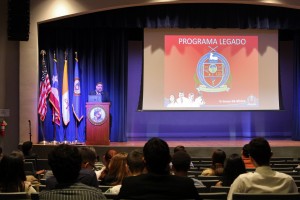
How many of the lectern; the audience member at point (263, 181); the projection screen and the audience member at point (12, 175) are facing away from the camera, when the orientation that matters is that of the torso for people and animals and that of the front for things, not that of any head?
2

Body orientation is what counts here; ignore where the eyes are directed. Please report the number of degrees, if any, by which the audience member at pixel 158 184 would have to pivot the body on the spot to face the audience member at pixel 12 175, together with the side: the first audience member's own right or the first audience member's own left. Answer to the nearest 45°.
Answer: approximately 45° to the first audience member's own left

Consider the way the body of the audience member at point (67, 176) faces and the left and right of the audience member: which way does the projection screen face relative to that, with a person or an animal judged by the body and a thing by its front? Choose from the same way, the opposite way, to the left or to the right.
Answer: the opposite way

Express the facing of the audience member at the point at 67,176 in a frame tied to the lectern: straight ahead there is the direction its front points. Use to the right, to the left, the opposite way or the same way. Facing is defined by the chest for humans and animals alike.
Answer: the opposite way

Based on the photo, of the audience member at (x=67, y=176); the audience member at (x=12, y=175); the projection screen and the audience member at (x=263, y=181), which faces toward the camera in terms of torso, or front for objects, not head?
the projection screen

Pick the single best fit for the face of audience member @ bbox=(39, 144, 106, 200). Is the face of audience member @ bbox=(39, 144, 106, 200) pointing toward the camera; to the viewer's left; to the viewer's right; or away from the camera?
away from the camera

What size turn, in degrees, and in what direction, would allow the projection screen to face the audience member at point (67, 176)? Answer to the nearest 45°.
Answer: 0° — it already faces them

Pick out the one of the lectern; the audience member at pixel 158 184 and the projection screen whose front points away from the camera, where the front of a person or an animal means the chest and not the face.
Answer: the audience member

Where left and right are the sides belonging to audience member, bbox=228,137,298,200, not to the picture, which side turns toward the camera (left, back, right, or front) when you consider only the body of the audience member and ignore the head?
back

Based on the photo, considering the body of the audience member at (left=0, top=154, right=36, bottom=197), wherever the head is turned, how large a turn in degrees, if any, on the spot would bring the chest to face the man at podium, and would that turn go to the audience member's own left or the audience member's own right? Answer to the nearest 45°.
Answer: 0° — they already face them

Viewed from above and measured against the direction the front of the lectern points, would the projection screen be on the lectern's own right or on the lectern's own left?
on the lectern's own left

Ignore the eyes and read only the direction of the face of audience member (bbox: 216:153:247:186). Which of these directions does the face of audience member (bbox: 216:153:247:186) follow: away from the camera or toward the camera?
away from the camera

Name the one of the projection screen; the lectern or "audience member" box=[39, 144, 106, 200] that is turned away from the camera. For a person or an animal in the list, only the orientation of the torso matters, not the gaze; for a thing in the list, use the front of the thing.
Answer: the audience member

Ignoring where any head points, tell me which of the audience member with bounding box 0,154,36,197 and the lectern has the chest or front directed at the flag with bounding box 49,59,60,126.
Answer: the audience member

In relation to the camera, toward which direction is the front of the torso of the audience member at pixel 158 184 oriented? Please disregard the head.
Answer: away from the camera

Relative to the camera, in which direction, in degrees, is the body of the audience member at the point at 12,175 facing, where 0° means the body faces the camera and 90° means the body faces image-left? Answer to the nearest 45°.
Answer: approximately 180°

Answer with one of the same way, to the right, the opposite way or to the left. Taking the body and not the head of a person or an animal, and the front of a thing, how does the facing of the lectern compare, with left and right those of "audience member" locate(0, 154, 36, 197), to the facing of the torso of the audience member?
the opposite way

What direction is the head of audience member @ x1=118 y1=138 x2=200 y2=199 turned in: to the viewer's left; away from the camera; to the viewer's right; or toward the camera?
away from the camera

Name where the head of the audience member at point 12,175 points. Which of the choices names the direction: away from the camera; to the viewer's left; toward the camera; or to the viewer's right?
away from the camera
